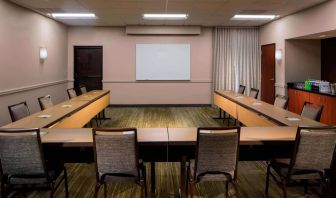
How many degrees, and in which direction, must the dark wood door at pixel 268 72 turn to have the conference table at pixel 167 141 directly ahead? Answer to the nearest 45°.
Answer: approximately 45° to its left

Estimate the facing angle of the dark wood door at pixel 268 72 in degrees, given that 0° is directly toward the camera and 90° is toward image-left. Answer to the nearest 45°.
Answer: approximately 45°

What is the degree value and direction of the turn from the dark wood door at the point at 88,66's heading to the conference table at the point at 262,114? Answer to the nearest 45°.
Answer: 0° — it already faces it

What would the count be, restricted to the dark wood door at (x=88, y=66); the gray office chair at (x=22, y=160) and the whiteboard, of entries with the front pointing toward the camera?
2

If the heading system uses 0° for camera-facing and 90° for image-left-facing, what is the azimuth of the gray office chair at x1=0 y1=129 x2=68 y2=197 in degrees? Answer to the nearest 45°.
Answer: approximately 225°

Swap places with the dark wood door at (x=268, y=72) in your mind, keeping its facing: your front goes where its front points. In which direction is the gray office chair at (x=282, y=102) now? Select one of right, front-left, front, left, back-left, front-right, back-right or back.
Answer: front-left

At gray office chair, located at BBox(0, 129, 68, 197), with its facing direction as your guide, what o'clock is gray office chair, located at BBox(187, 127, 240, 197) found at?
gray office chair, located at BBox(187, 127, 240, 197) is roughly at 2 o'clock from gray office chair, located at BBox(0, 129, 68, 197).

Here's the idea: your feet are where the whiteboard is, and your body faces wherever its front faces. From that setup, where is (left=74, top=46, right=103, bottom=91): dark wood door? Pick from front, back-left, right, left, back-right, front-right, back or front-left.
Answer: right

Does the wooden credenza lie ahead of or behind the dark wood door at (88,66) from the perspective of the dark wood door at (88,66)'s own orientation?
ahead

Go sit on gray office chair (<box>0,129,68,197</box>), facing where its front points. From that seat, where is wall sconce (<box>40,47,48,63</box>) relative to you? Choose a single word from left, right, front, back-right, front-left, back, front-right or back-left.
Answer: front-left

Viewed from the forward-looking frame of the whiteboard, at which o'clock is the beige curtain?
The beige curtain is roughly at 9 o'clock from the whiteboard.
